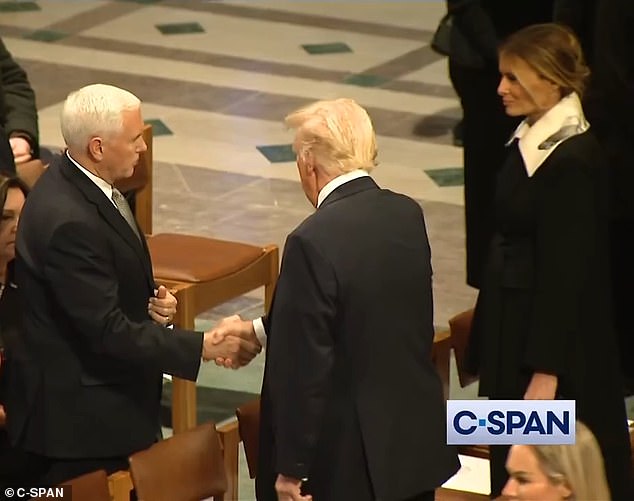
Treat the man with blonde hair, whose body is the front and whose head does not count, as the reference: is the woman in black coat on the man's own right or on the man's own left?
on the man's own right

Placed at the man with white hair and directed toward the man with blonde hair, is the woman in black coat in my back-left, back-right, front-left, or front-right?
front-left

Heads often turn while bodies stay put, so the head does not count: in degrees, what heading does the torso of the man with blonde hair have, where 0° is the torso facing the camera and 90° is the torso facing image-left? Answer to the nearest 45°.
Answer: approximately 135°

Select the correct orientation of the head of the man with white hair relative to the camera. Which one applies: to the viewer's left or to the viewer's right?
to the viewer's right

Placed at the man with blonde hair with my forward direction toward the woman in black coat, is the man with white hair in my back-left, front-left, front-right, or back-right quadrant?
back-left

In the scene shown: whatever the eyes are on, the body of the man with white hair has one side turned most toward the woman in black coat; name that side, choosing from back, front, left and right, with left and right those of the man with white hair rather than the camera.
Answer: front

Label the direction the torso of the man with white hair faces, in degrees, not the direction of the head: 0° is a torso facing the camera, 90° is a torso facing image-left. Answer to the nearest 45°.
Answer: approximately 270°

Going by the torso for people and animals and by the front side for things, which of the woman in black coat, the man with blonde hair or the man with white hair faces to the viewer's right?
the man with white hair

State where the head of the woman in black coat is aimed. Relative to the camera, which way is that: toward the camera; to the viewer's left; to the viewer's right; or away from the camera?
to the viewer's left

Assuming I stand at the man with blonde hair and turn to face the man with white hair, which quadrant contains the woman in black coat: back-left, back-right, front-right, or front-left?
back-right

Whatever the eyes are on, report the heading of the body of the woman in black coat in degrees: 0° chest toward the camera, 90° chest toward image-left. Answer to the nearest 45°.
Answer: approximately 90°

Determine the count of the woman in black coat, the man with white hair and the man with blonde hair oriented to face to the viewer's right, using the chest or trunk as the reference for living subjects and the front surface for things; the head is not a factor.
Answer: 1
